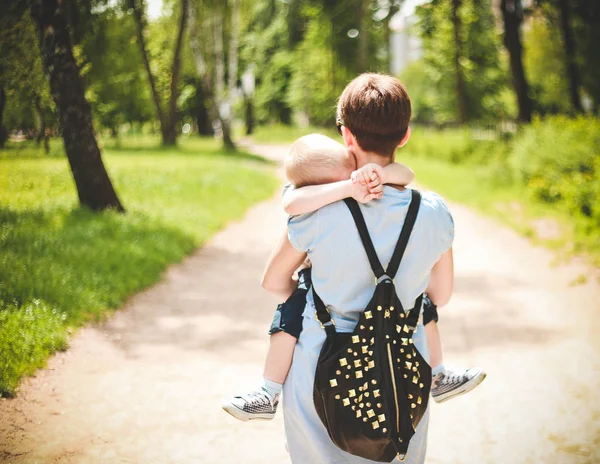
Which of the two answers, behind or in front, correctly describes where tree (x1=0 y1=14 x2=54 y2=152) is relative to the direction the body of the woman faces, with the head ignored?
in front

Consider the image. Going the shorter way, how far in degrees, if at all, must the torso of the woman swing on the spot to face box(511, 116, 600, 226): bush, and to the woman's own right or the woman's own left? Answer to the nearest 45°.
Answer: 0° — they already face it

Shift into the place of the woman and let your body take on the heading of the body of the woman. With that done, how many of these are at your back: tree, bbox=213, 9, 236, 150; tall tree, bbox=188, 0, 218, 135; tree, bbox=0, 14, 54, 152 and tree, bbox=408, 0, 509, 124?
0

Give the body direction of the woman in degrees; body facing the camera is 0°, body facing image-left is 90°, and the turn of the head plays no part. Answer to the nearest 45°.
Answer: approximately 180°

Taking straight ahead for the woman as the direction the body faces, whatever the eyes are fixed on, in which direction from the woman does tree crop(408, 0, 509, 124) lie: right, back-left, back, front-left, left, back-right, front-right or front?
front

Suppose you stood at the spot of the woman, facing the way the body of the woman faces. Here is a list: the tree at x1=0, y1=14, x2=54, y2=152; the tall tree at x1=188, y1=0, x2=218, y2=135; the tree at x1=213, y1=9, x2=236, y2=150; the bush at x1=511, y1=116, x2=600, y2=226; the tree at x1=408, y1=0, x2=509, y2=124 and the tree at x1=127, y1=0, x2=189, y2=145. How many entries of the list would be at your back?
0

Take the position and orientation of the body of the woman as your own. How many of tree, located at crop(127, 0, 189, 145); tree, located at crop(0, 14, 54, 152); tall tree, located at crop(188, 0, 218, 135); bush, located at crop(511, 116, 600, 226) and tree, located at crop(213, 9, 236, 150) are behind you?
0

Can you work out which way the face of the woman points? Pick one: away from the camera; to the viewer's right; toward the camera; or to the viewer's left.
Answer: away from the camera

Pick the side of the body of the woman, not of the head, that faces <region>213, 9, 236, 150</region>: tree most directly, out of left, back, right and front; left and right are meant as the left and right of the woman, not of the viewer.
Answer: front

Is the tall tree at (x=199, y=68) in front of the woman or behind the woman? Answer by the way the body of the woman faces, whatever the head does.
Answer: in front

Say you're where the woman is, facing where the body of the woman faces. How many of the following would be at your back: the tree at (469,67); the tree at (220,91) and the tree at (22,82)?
0

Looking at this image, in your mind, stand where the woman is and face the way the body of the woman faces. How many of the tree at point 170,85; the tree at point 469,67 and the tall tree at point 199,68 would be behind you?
0

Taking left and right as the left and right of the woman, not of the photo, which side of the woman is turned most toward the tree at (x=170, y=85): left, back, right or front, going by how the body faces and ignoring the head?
front
